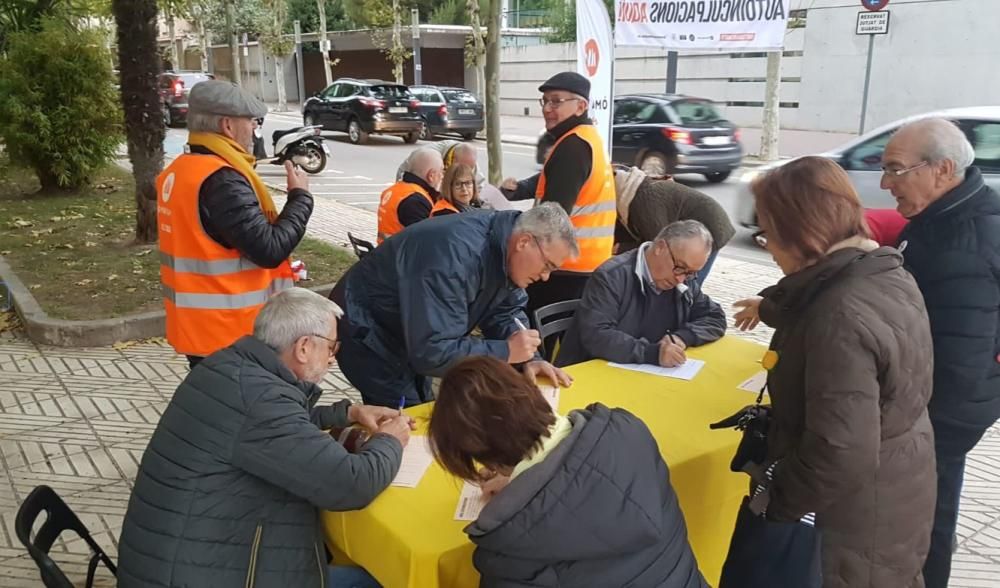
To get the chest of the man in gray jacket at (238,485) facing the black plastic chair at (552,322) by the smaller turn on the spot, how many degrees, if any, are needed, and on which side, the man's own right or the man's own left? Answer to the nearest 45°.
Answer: approximately 45° to the man's own left

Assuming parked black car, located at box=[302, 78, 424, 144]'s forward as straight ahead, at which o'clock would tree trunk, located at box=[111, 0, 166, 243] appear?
The tree trunk is roughly at 8 o'clock from the parked black car.

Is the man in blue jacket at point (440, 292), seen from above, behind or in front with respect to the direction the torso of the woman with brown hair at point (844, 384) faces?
in front

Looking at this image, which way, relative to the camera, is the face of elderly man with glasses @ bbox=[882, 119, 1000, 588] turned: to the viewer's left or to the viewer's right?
to the viewer's left

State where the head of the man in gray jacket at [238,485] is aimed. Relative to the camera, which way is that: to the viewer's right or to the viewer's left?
to the viewer's right

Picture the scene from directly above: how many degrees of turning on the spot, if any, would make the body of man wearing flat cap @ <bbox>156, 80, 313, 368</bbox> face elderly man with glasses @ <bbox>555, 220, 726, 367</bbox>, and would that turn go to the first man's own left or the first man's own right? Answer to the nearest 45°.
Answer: approximately 45° to the first man's own right

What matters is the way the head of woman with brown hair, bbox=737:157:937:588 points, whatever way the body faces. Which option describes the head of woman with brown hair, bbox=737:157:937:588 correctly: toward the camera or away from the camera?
away from the camera

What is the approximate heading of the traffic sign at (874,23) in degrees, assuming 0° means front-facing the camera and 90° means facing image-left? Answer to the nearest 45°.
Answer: approximately 0°

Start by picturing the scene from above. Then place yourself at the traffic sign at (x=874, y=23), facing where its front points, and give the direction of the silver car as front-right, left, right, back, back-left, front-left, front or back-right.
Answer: front

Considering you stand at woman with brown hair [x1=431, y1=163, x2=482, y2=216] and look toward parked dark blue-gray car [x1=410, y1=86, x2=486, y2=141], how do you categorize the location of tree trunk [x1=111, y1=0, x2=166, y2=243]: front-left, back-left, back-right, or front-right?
front-left

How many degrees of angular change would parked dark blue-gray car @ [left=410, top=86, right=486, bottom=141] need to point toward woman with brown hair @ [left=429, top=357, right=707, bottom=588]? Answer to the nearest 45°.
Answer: approximately 135° to its left

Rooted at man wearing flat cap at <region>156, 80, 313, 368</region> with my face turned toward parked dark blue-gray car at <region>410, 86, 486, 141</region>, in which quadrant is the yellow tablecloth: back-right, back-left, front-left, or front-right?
back-right

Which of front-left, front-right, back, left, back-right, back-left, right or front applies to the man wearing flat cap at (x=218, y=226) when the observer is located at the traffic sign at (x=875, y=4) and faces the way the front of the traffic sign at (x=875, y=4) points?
front

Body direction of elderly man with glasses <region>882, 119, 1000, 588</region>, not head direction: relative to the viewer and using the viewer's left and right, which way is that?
facing to the left of the viewer

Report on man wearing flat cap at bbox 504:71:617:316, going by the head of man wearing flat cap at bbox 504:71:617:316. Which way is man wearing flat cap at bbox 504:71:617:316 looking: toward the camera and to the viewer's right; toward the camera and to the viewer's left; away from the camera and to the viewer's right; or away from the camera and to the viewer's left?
toward the camera and to the viewer's left

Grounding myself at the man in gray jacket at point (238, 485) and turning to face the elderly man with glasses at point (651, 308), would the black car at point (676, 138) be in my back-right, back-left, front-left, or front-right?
front-left

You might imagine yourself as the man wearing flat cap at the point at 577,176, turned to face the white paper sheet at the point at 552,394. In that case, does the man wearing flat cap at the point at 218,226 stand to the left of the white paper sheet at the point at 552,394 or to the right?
right
